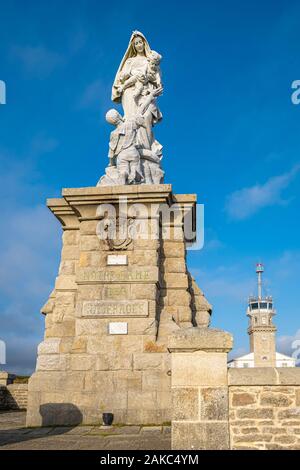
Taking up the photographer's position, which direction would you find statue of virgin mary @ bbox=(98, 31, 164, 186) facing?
facing the viewer

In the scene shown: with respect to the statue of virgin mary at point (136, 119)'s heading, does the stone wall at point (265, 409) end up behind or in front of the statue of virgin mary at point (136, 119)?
in front
